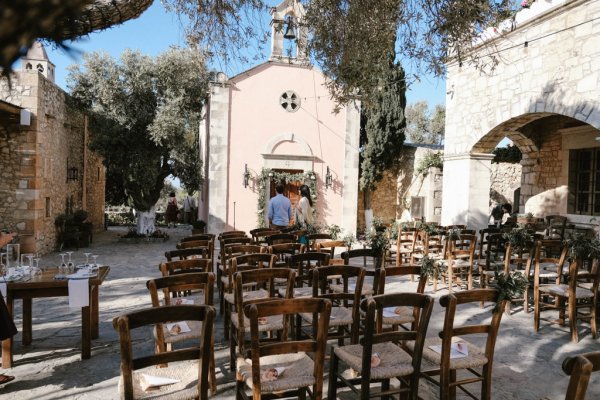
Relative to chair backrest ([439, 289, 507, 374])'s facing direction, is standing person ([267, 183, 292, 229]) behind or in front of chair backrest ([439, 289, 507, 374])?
in front

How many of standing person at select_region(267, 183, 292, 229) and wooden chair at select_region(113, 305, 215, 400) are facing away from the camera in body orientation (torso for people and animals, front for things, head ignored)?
2

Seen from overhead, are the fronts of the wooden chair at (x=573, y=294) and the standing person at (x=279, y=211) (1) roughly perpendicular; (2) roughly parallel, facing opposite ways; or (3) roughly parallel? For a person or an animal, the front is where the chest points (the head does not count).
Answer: roughly parallel

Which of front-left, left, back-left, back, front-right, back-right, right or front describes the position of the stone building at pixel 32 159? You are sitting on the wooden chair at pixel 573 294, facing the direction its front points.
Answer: front-left

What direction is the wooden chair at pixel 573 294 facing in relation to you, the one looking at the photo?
facing away from the viewer and to the left of the viewer

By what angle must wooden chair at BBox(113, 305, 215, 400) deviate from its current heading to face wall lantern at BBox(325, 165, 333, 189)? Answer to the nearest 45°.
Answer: approximately 45° to its right

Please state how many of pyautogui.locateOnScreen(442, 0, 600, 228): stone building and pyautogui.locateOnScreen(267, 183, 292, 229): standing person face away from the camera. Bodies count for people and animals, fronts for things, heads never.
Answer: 1

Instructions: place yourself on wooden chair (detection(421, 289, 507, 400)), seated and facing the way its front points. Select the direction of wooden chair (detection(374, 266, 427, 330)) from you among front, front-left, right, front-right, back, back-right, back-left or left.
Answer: front

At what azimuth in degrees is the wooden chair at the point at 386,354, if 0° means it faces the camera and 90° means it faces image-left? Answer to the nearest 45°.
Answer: approximately 135°

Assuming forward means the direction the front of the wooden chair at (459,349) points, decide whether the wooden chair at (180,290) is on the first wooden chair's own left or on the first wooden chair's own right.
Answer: on the first wooden chair's own left

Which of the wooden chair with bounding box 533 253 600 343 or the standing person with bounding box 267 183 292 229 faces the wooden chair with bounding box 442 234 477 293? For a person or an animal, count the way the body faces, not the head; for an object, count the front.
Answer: the wooden chair with bounding box 533 253 600 343

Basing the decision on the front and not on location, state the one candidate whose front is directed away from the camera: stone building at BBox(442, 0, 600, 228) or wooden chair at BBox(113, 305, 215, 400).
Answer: the wooden chair

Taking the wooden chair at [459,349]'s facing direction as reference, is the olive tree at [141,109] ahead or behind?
ahead

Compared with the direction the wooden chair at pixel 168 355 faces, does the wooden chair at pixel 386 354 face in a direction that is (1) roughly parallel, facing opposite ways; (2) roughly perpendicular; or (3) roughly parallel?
roughly parallel

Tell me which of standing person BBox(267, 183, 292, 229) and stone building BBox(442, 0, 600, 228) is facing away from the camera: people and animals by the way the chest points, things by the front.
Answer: the standing person

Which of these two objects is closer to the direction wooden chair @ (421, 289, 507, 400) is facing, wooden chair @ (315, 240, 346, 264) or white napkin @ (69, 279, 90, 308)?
the wooden chair

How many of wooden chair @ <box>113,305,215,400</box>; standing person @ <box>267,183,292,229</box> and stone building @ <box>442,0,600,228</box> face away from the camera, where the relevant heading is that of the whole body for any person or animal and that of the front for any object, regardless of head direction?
2

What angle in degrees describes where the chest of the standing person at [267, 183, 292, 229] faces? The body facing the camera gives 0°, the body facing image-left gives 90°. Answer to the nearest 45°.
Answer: approximately 180°
